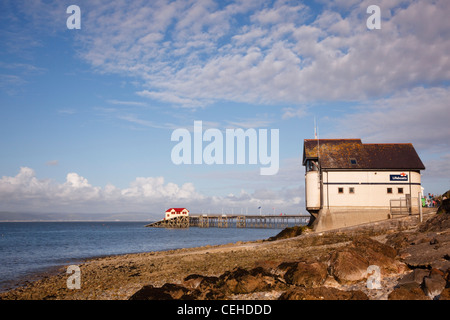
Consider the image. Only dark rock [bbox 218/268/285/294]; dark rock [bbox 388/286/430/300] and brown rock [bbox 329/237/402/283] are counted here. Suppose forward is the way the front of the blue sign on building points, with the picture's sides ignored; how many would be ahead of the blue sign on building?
3

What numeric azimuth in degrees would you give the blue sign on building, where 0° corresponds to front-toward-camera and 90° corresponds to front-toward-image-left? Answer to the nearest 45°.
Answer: approximately 0°

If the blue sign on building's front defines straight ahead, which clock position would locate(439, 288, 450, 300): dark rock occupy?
The dark rock is roughly at 12 o'clock from the blue sign on building.

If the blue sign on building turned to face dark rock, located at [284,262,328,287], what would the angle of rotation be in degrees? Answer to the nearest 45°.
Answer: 0° — it already faces it

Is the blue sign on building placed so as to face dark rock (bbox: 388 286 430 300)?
yes

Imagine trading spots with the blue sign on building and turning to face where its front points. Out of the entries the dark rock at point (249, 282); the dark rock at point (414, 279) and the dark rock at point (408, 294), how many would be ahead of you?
3
